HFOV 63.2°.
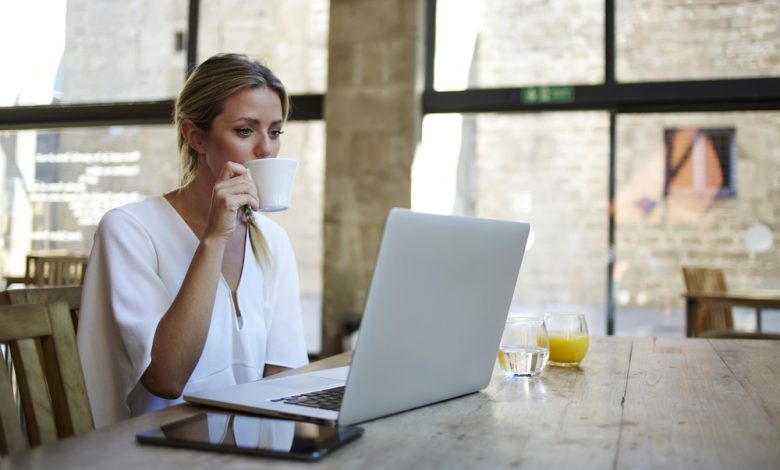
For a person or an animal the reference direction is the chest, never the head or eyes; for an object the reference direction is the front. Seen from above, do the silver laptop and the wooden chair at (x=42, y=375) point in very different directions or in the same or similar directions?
very different directions

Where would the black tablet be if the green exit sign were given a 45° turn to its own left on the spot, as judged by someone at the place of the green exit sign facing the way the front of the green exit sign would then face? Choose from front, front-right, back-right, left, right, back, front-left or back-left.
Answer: front-right

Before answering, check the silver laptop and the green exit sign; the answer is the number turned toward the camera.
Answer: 1

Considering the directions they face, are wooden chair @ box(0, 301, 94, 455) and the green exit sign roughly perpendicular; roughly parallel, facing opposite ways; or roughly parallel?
roughly perpendicular

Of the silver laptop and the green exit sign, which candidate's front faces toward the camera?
the green exit sign

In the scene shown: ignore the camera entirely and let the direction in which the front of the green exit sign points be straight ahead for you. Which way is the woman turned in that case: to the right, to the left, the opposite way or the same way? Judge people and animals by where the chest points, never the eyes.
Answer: to the left

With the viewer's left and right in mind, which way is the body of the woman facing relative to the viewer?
facing the viewer and to the right of the viewer

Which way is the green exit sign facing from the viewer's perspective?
toward the camera

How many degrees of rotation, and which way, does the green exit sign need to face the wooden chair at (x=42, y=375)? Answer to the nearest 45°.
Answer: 0° — it already faces it

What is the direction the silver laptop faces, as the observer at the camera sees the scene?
facing away from the viewer and to the left of the viewer

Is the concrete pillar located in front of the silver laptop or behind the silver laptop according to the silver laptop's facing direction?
in front

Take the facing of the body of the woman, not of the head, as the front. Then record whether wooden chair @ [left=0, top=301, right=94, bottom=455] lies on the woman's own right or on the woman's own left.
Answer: on the woman's own right

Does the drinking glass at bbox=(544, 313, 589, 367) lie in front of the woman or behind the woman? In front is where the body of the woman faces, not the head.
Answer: in front

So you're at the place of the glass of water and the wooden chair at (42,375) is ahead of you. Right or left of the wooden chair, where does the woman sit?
right

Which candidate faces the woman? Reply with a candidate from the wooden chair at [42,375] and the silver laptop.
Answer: the silver laptop
